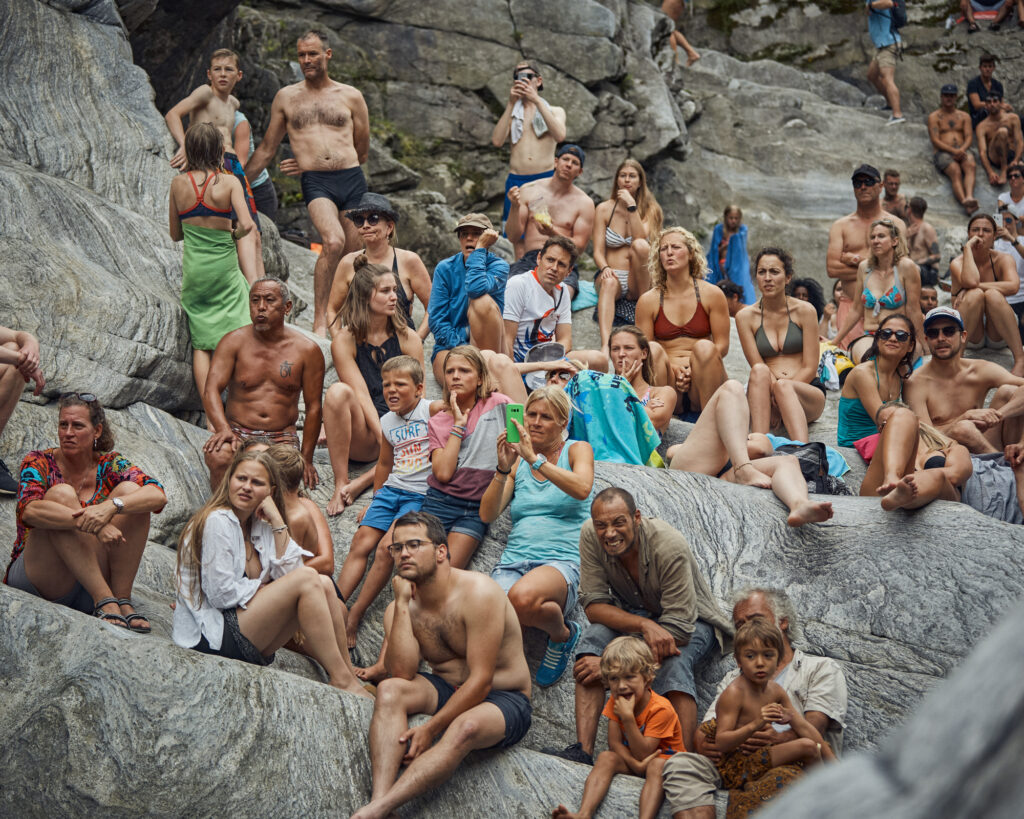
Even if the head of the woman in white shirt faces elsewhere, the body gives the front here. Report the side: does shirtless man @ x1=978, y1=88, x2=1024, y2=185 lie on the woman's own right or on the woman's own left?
on the woman's own left

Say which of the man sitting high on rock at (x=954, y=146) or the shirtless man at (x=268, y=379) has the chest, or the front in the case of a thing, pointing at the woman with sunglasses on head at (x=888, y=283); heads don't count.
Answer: the man sitting high on rock

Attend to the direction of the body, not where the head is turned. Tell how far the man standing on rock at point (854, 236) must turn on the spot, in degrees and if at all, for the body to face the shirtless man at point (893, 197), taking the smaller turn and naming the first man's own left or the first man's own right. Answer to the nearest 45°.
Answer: approximately 180°

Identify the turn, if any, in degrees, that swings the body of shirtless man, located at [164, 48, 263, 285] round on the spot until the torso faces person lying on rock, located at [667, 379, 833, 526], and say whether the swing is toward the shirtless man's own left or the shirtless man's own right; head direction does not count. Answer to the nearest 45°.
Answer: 0° — they already face them

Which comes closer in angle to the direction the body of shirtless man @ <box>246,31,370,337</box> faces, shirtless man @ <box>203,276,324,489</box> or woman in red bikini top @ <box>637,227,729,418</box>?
the shirtless man

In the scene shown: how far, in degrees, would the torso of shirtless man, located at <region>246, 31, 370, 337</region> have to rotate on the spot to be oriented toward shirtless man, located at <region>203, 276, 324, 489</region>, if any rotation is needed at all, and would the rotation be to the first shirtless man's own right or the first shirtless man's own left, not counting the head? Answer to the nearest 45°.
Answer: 0° — they already face them

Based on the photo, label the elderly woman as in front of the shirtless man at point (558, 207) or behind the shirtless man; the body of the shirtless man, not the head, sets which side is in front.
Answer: in front

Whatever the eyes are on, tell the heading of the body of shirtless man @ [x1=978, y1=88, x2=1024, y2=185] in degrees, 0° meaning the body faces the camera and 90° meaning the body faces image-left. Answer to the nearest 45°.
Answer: approximately 0°

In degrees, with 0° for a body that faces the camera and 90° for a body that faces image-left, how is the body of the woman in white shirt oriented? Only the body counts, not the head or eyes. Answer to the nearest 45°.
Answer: approximately 315°

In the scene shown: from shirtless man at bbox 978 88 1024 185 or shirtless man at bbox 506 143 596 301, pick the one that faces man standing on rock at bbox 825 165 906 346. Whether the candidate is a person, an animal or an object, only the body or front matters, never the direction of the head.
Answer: shirtless man at bbox 978 88 1024 185

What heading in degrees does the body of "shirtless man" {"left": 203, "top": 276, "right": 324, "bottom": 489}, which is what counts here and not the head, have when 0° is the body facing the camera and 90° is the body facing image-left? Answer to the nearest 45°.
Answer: approximately 0°

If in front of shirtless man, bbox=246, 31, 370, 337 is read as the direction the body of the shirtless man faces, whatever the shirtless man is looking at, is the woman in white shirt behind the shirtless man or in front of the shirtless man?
in front
